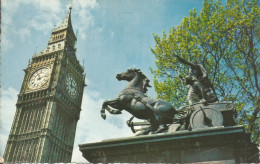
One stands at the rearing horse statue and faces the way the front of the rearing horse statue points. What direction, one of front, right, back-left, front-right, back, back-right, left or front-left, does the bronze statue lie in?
back

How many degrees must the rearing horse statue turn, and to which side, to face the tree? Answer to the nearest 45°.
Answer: approximately 135° to its right

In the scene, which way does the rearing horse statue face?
to the viewer's left
